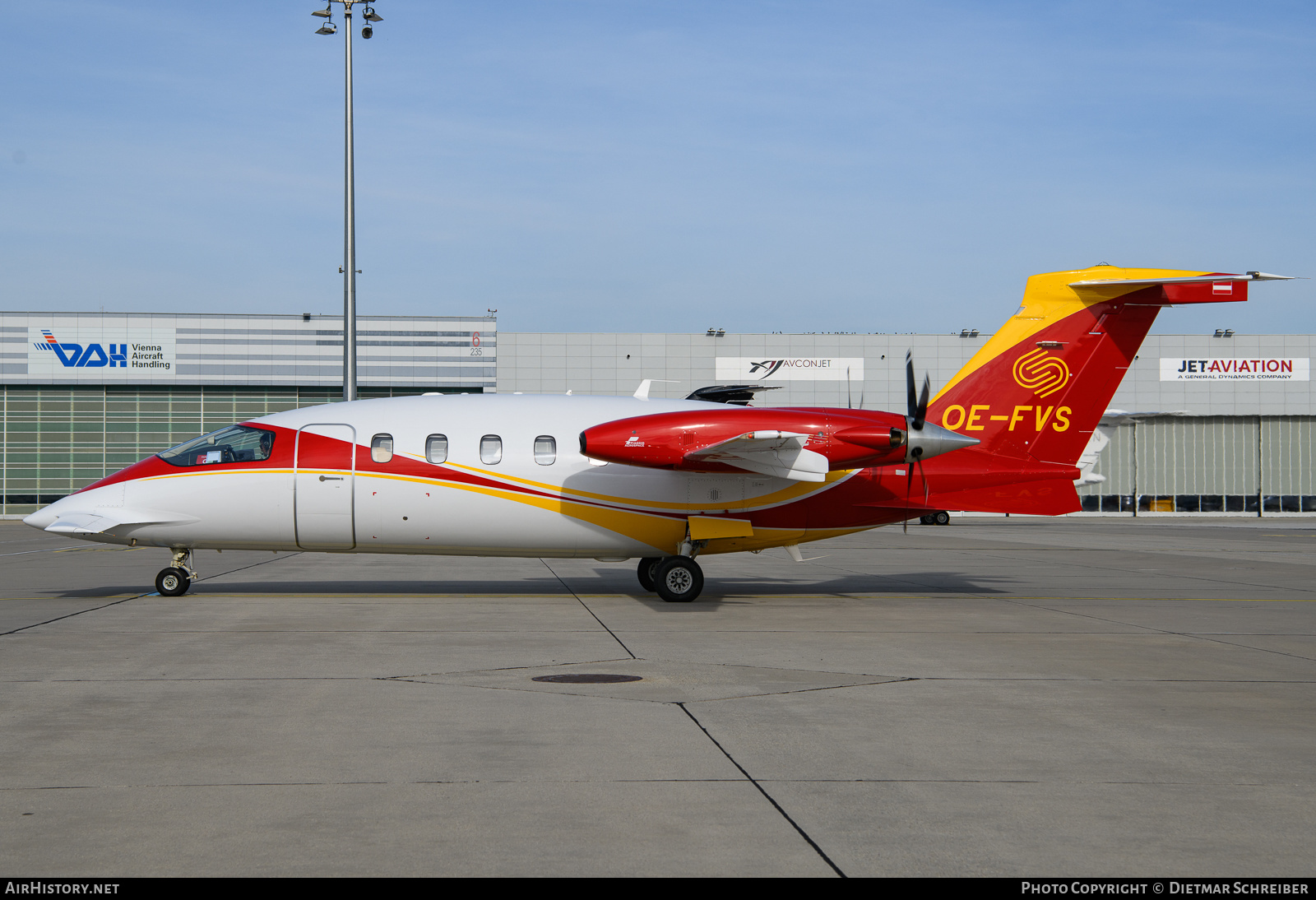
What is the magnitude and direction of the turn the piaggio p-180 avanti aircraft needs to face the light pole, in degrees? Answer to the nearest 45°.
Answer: approximately 45° to its right

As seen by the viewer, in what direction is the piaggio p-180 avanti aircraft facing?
to the viewer's left
